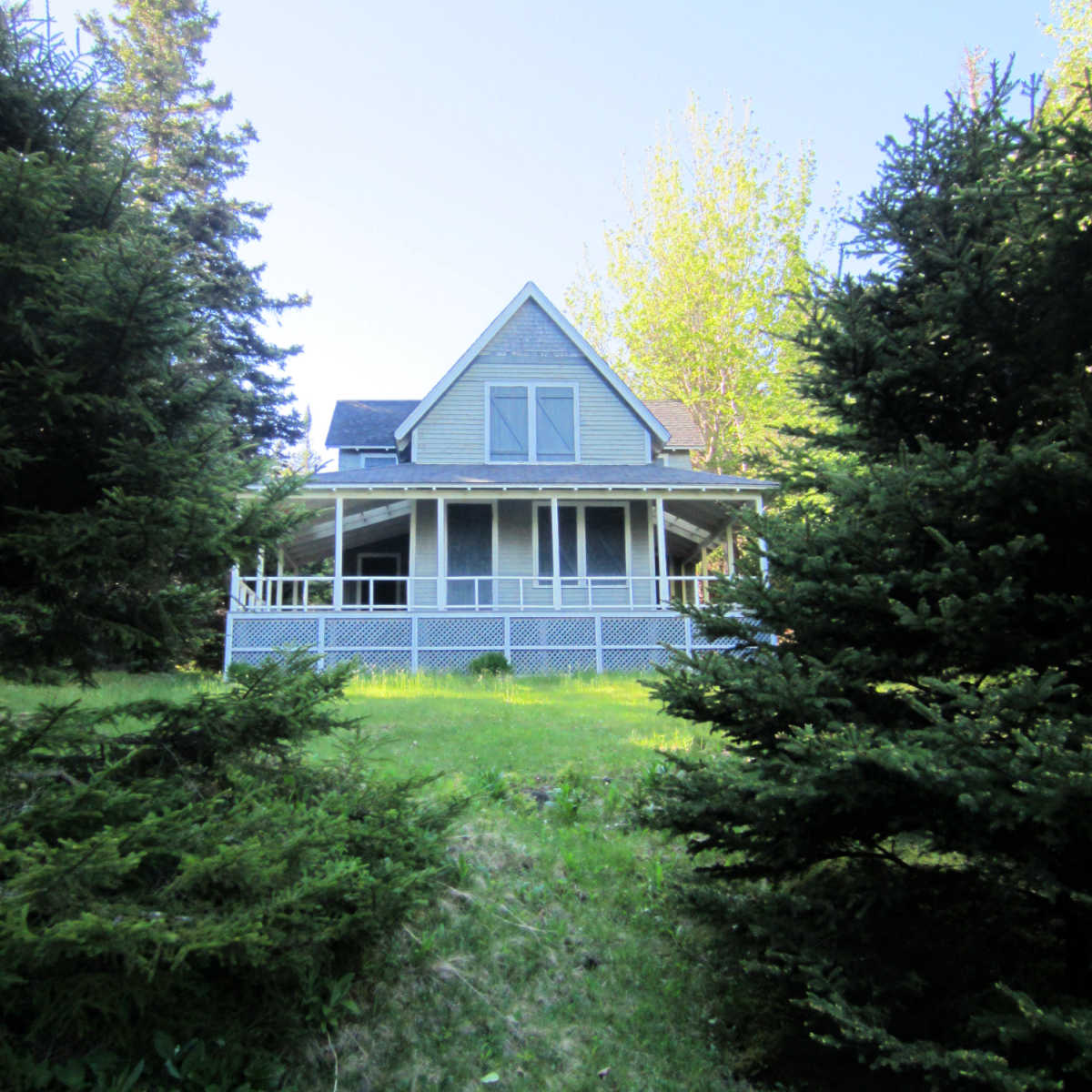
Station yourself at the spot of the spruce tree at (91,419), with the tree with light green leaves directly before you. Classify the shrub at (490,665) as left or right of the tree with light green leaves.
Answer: left

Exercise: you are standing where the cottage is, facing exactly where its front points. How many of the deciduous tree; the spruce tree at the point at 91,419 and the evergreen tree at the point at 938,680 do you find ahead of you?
2

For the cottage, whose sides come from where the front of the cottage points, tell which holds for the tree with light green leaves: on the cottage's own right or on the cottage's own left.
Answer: on the cottage's own left

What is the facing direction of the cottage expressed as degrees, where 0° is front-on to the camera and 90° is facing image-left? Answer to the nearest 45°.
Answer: approximately 0°

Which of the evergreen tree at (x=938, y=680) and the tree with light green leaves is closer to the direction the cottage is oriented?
the evergreen tree

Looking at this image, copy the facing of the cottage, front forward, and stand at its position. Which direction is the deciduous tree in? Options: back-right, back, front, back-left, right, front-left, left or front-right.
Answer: back-left

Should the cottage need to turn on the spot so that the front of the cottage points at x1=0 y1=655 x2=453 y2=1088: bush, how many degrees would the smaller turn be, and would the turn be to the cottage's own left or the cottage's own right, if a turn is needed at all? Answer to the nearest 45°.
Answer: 0° — it already faces it

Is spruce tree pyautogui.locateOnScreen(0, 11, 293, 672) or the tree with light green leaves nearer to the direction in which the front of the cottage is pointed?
the spruce tree

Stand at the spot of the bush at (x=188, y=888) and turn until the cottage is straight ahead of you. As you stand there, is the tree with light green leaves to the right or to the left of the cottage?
right

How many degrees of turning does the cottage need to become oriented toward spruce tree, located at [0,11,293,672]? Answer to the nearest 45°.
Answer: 0° — it already faces it

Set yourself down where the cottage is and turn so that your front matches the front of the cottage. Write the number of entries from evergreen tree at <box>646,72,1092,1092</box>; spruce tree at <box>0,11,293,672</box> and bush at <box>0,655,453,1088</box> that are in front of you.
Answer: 3
